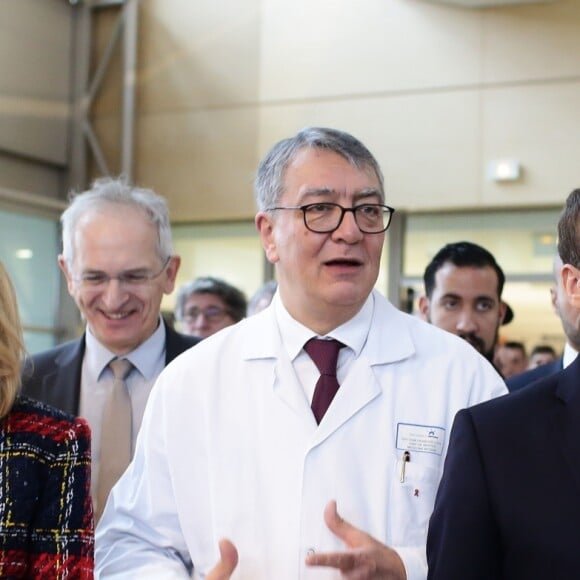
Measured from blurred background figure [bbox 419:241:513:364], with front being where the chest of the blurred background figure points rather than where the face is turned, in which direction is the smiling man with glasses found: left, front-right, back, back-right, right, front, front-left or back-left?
front-right

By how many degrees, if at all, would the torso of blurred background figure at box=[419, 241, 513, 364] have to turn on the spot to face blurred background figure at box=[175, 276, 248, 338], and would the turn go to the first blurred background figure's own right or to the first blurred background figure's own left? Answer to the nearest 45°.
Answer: approximately 135° to the first blurred background figure's own right

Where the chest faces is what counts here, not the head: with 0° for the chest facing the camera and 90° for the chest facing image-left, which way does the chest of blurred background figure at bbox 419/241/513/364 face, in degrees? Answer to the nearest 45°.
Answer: approximately 0°

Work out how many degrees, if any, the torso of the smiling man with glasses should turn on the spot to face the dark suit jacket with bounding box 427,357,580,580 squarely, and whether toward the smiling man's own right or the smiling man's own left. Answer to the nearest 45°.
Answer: approximately 45° to the smiling man's own left

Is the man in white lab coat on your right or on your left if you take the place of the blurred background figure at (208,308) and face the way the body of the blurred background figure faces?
on your left

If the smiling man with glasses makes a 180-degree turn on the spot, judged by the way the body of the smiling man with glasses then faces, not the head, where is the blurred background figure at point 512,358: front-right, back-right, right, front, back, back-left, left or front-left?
front-right

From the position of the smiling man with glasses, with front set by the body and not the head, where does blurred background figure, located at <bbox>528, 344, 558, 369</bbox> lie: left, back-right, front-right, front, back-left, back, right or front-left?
back-left

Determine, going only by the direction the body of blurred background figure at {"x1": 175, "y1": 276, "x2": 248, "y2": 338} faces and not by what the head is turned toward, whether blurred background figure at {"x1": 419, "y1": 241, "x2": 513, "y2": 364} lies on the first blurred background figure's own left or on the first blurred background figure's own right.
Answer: on the first blurred background figure's own left

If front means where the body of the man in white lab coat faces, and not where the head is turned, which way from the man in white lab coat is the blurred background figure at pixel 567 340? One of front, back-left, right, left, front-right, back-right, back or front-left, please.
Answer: back-left

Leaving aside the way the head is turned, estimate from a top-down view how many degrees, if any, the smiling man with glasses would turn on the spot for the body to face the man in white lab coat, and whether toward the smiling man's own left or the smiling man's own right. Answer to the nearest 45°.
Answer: approximately 45° to the smiling man's own left
